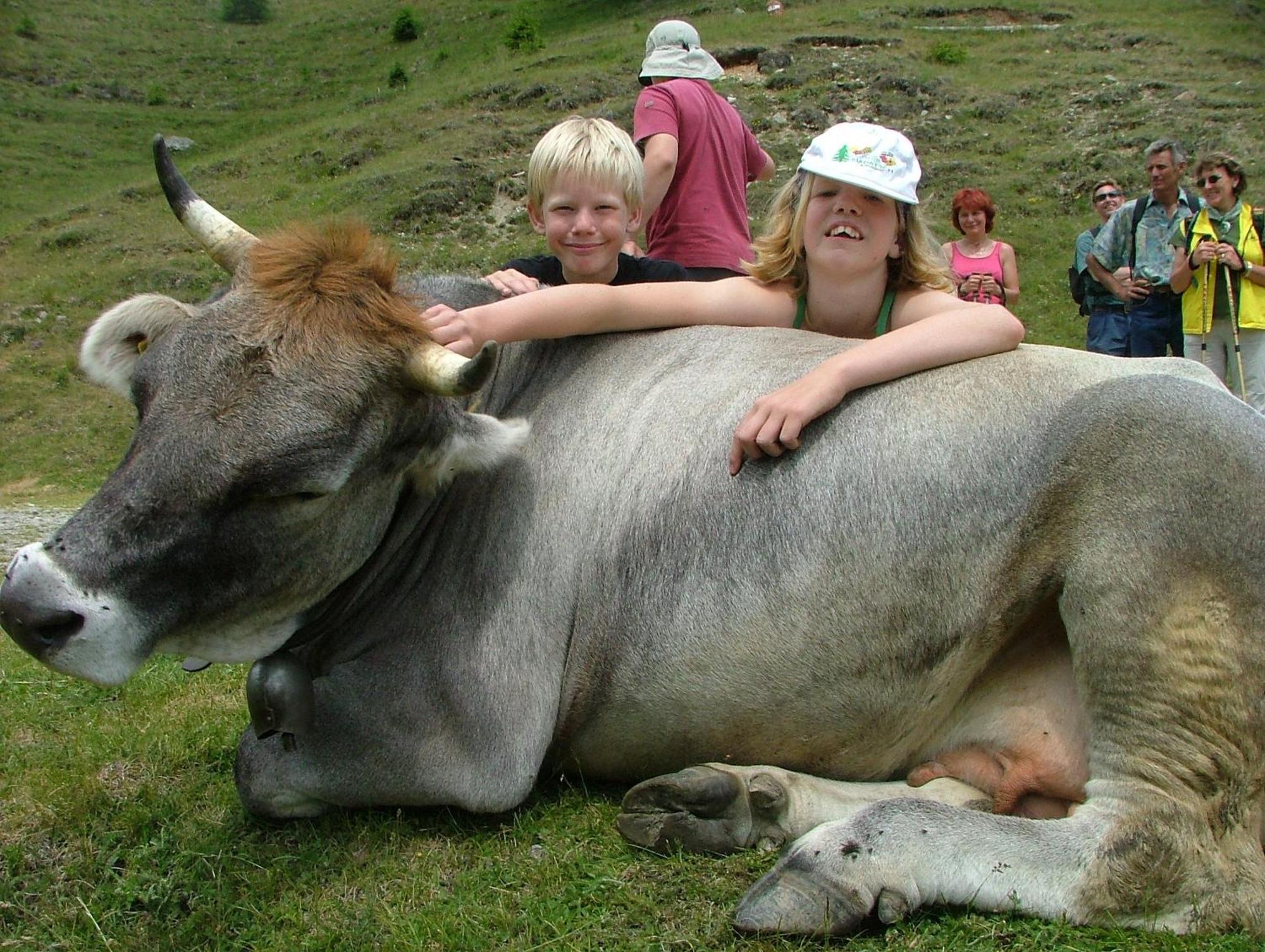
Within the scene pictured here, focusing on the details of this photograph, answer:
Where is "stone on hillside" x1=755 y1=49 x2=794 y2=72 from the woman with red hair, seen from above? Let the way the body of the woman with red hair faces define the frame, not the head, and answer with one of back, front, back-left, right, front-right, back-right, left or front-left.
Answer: back

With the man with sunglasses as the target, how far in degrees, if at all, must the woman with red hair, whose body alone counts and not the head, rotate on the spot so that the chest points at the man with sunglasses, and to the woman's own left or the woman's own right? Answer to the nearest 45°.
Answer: approximately 135° to the woman's own left

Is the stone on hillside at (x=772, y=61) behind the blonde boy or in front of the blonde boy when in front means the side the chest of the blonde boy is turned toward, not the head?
behind

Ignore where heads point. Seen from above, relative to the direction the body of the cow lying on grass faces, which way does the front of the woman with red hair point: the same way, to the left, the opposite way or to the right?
to the left

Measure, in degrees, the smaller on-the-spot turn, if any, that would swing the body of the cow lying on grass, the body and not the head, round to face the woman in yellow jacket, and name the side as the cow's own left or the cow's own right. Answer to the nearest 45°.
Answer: approximately 135° to the cow's own right

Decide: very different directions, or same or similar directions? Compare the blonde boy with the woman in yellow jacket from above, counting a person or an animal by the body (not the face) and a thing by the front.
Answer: same or similar directions

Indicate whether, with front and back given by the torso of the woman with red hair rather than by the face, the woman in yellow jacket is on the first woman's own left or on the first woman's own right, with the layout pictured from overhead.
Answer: on the first woman's own left

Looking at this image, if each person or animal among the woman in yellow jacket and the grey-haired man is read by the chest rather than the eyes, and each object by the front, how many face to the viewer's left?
0

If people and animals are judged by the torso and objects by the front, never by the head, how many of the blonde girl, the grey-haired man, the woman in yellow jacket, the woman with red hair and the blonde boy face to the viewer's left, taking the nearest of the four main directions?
0

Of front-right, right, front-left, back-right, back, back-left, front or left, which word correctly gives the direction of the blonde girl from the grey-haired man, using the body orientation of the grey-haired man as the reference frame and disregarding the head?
front

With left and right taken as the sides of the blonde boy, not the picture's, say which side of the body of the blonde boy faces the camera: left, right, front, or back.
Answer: front

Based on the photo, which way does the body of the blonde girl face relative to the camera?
toward the camera

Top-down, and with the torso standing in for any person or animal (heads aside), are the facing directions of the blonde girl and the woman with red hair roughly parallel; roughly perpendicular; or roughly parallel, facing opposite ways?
roughly parallel

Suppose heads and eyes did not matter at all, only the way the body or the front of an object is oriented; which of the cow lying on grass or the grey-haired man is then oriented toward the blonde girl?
the grey-haired man

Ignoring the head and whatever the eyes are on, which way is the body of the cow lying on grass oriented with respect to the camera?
to the viewer's left

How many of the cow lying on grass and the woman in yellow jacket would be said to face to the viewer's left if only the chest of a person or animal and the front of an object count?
1
